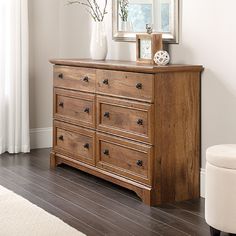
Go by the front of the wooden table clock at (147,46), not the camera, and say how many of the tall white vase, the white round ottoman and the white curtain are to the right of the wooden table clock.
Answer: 2

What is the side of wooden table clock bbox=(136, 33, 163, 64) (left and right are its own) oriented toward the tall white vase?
right

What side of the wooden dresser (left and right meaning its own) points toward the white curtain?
right

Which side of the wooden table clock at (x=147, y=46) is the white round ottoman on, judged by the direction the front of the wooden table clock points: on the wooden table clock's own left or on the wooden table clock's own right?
on the wooden table clock's own left

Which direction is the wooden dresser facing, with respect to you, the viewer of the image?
facing the viewer and to the left of the viewer

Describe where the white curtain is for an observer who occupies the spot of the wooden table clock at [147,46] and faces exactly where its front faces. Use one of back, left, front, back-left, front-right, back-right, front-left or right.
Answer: right

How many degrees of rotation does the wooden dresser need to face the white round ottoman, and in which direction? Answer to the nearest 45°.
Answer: approximately 90° to its left
